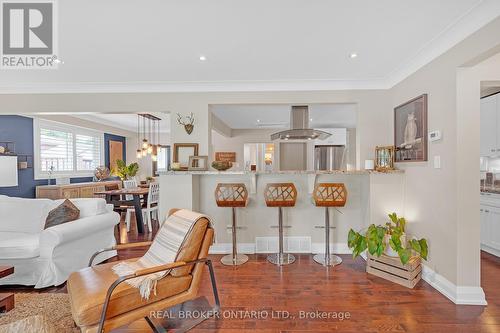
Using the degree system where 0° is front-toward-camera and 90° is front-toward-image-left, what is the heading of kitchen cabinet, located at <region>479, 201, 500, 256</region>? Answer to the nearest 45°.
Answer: approximately 45°

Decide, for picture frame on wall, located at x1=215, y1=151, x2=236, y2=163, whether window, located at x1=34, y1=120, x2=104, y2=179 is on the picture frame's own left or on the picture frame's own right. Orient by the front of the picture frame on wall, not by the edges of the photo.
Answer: on the picture frame's own right
